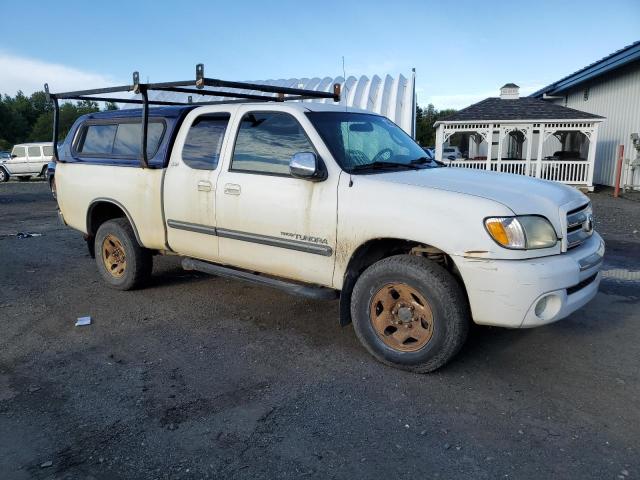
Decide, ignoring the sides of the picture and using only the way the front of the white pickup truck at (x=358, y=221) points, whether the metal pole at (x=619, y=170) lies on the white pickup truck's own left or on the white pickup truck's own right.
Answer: on the white pickup truck's own left

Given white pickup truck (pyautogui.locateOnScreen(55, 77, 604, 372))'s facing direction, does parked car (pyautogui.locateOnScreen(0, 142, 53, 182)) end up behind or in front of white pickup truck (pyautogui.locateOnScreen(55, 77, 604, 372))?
behind

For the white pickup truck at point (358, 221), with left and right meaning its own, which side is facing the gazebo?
left

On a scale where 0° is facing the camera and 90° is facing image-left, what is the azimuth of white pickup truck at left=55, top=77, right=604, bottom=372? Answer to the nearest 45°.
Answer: approximately 315°

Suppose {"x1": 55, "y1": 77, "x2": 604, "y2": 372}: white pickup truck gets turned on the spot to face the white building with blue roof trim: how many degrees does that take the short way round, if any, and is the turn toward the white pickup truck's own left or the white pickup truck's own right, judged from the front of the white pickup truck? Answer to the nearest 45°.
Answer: approximately 90° to the white pickup truck's own left

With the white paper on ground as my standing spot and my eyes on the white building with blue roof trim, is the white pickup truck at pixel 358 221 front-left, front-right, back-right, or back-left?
front-right
